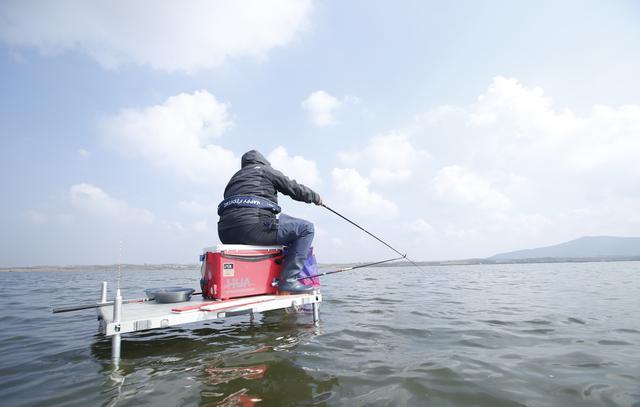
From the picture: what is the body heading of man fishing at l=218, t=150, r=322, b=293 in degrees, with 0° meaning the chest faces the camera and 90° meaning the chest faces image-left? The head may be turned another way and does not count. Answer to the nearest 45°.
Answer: approximately 225°
